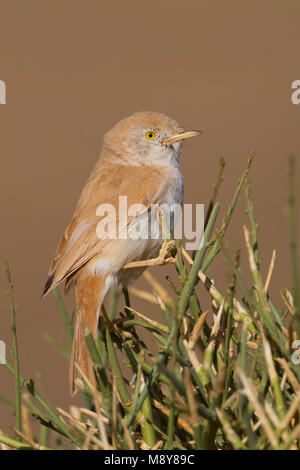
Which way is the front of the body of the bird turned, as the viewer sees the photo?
to the viewer's right
